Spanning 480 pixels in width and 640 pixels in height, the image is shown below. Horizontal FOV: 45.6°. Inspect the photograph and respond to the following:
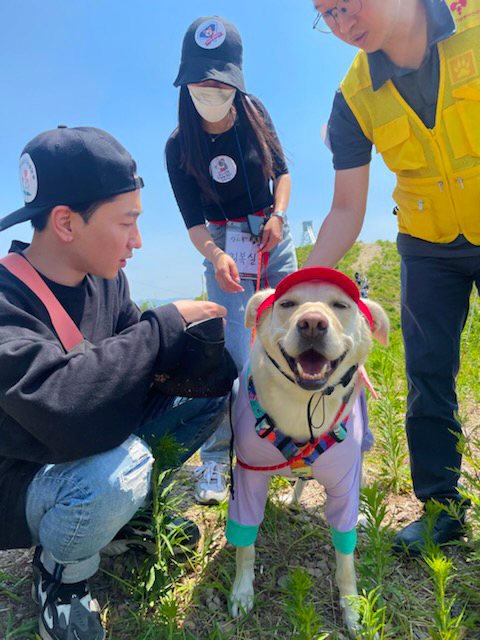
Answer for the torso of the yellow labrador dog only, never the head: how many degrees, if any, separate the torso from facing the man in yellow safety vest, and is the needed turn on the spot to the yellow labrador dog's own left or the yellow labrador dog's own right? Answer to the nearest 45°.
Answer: approximately 135° to the yellow labrador dog's own left

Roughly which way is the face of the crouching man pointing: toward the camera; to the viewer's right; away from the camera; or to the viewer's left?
to the viewer's right

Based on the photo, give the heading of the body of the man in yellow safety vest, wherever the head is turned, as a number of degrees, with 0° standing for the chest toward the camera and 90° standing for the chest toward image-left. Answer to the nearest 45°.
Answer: approximately 45°

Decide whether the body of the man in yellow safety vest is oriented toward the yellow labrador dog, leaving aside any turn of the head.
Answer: yes

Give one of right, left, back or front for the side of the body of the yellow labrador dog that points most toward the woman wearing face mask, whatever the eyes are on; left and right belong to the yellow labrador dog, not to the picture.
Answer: back

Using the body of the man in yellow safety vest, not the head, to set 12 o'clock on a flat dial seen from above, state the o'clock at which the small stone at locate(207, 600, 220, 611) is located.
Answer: The small stone is roughly at 12 o'clock from the man in yellow safety vest.

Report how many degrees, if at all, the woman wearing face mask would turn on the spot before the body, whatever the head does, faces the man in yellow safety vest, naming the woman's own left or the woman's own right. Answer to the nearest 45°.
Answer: approximately 45° to the woman's own left

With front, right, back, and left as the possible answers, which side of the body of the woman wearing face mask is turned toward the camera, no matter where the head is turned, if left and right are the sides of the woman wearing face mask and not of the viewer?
front

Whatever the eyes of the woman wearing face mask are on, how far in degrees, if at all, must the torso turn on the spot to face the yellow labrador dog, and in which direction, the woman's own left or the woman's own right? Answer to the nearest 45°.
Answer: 0° — they already face it

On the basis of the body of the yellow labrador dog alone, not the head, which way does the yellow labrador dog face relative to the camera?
toward the camera

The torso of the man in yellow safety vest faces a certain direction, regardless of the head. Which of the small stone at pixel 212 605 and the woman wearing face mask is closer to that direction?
the small stone

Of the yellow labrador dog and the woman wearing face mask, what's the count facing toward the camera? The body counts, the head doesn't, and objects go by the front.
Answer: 2

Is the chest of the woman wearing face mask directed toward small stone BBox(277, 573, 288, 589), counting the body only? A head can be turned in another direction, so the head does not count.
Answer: yes

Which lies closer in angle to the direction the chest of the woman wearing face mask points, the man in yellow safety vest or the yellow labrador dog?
the yellow labrador dog
